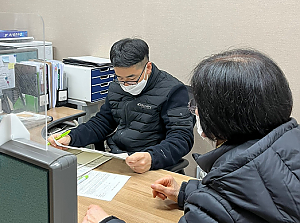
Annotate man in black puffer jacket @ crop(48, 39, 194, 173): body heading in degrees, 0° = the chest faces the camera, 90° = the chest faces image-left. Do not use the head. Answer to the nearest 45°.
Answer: approximately 45°

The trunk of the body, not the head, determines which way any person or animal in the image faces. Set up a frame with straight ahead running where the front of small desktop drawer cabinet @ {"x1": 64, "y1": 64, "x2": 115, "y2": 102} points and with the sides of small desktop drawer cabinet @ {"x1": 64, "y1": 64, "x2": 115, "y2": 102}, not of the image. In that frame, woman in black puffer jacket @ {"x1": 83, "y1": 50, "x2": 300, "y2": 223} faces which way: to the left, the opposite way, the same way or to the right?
the opposite way

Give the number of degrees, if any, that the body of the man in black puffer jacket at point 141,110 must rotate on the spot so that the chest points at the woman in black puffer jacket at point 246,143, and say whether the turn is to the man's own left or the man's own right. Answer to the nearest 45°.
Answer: approximately 45° to the man's own left

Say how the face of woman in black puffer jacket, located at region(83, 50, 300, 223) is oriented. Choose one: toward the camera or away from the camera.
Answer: away from the camera

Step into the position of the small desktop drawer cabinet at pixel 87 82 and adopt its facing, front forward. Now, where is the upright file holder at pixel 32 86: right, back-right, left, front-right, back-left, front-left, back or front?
front-right

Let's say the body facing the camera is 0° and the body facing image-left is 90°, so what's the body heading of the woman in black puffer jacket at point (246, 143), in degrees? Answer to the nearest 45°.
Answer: approximately 135°

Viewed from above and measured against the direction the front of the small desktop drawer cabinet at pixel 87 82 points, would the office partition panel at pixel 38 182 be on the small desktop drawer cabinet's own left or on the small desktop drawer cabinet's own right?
on the small desktop drawer cabinet's own right

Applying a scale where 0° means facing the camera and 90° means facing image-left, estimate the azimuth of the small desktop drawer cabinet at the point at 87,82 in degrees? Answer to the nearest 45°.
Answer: approximately 315°

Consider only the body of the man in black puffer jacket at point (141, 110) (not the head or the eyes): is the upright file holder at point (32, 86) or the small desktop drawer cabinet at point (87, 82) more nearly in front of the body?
the upright file holder
